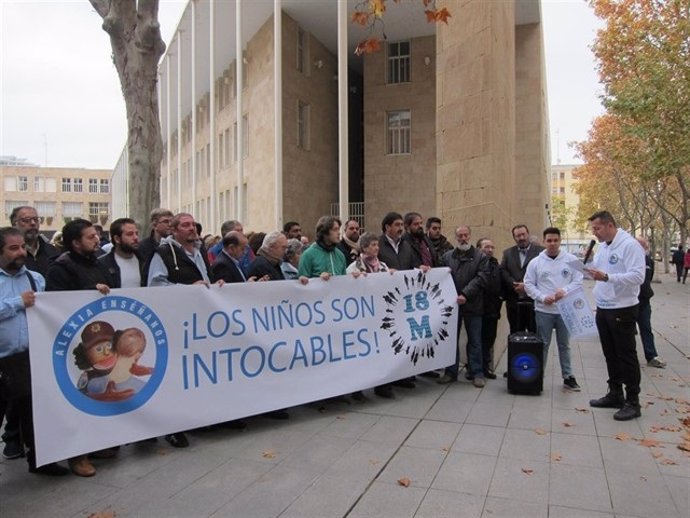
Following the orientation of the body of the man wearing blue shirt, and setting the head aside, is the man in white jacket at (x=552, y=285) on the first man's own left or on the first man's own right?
on the first man's own left

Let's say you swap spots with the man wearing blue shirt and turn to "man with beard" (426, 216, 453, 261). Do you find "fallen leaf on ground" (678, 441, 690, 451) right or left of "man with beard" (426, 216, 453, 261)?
right

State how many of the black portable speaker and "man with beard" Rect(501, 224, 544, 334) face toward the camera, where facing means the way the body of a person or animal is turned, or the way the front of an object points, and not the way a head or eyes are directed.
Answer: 2

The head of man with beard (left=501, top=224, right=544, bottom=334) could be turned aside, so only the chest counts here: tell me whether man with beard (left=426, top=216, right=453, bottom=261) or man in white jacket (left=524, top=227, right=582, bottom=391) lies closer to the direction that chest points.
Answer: the man in white jacket

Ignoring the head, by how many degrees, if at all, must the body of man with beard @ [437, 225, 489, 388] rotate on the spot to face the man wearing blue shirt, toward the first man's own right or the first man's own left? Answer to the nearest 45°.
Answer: approximately 45° to the first man's own right

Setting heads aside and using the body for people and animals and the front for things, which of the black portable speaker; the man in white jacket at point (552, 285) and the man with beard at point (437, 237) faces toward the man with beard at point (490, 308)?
the man with beard at point (437, 237)

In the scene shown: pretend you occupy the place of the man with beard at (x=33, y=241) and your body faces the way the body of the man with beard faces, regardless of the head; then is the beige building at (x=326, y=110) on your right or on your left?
on your left
